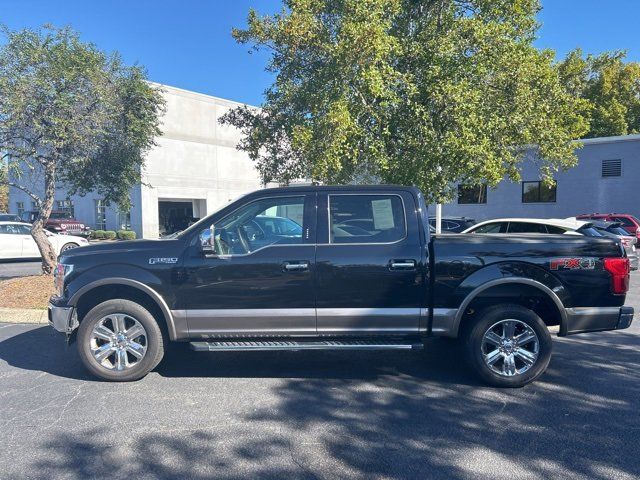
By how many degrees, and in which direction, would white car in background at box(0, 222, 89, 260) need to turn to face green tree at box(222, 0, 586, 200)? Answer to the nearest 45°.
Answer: approximately 45° to its right

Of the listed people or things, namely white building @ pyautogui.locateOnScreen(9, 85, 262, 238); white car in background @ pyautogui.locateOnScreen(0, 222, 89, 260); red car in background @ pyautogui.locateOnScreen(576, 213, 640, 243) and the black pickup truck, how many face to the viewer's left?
2

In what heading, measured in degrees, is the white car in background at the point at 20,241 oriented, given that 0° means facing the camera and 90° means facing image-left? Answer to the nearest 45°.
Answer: approximately 270°

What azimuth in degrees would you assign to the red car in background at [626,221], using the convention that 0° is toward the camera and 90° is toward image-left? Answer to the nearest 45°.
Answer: approximately 90°

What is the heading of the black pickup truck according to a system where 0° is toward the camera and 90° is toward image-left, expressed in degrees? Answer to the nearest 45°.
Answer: approximately 90°

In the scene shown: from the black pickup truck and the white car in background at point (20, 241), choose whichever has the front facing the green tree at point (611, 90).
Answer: the white car in background

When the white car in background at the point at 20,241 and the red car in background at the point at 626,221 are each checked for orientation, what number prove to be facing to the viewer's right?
1

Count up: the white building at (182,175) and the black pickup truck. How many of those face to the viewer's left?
1
